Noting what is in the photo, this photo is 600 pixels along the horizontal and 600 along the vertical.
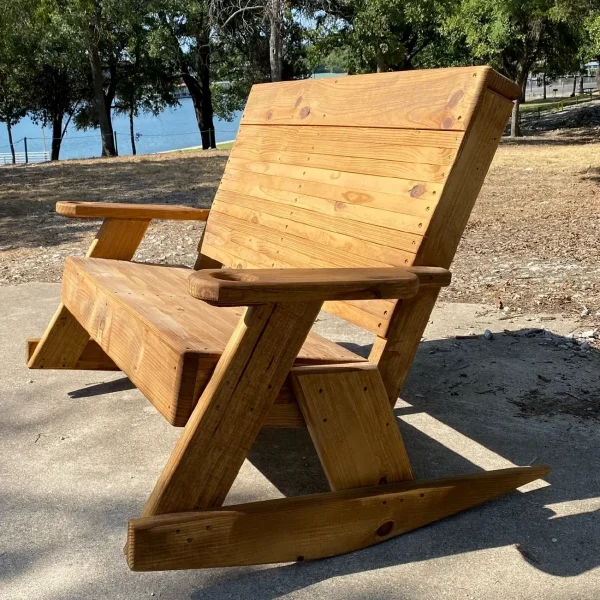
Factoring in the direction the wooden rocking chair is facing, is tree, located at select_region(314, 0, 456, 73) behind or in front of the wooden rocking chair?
behind

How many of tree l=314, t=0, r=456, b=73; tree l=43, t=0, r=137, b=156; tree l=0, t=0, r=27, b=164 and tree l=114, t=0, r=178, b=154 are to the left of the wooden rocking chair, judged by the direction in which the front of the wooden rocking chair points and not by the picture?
0

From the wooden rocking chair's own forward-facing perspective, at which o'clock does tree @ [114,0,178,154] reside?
The tree is roughly at 4 o'clock from the wooden rocking chair.

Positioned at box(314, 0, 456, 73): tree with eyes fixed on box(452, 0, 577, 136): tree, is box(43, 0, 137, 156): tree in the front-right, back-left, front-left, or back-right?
back-right

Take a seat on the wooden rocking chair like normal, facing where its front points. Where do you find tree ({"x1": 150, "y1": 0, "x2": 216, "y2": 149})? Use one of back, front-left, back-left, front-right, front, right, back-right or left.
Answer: back-right

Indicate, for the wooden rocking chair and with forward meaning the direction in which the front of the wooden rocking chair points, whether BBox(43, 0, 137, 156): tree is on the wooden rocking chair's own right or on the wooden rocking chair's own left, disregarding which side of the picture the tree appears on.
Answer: on the wooden rocking chair's own right

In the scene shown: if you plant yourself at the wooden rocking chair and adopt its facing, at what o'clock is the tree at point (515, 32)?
The tree is roughly at 5 o'clock from the wooden rocking chair.

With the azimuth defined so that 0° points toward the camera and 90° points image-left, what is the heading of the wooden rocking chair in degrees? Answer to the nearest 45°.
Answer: approximately 45°

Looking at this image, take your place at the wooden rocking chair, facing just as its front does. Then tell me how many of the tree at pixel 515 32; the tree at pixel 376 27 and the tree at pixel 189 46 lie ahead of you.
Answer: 0
